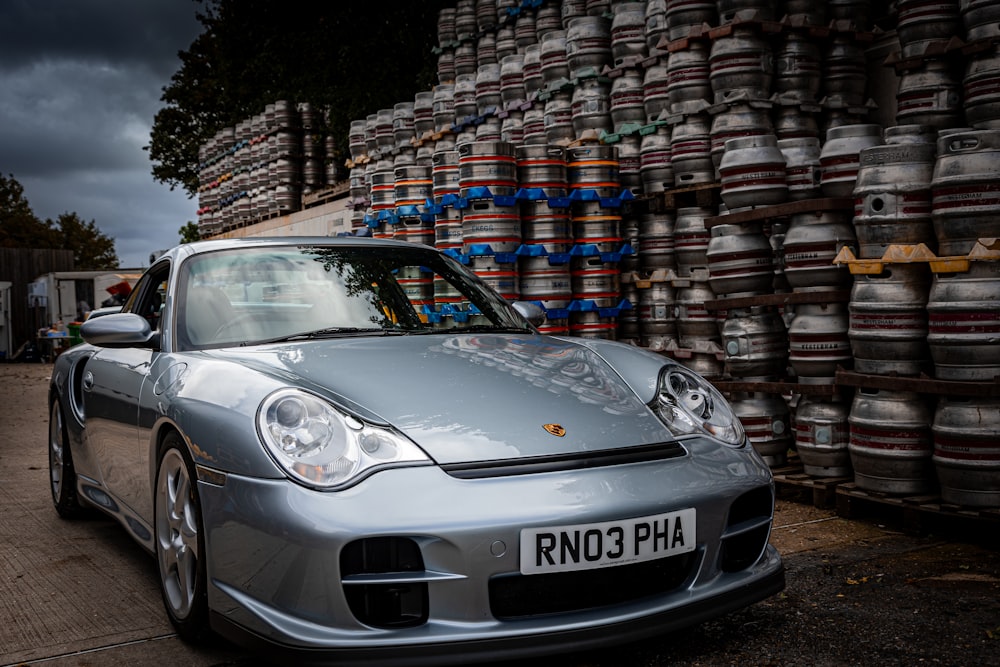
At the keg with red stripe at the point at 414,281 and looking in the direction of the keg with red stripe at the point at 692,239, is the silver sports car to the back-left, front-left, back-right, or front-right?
back-right

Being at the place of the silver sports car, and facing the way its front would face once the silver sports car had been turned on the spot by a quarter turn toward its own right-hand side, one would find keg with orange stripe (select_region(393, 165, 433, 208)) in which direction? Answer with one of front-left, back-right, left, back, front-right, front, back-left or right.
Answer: back-right

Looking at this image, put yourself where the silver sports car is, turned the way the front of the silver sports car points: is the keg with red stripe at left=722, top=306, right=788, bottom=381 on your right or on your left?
on your left

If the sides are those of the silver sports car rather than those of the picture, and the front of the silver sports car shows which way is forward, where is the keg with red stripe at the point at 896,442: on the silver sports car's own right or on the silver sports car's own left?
on the silver sports car's own left

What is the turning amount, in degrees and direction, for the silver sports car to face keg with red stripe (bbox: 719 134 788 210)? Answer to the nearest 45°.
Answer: approximately 90° to its left

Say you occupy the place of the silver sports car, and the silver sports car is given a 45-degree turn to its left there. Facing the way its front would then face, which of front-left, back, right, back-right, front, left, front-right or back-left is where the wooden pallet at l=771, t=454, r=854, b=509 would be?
front-left

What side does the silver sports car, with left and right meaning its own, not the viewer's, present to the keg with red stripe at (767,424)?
left

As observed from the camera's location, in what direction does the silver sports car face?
facing the viewer and to the right of the viewer

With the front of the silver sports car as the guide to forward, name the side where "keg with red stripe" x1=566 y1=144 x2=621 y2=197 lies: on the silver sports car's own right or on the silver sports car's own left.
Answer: on the silver sports car's own left

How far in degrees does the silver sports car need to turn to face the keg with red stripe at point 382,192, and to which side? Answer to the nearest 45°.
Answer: approximately 135° to its left

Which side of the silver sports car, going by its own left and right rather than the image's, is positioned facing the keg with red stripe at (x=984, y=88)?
left

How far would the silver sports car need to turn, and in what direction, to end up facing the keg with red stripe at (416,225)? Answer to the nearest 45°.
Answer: approximately 135° to its left

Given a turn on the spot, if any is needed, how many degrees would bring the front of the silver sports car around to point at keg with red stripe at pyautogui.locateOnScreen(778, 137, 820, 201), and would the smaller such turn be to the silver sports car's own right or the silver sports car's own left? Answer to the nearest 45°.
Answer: approximately 90° to the silver sports car's own left
